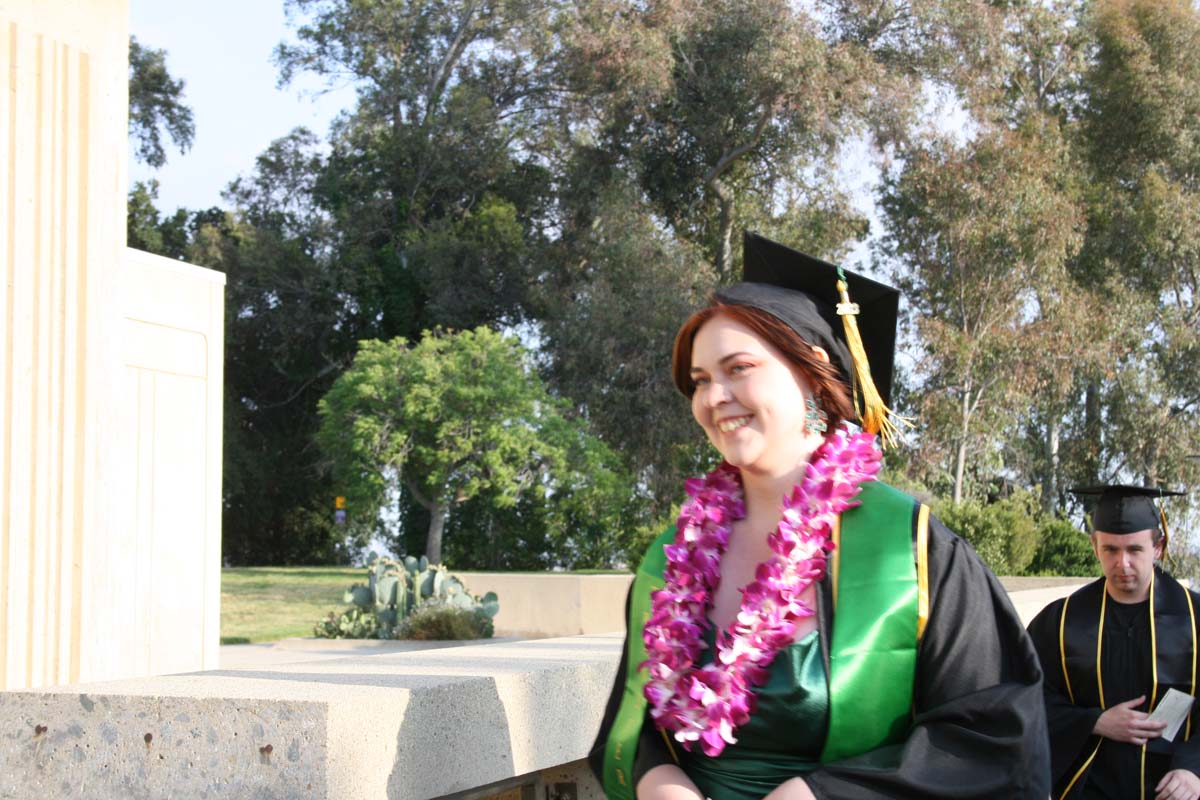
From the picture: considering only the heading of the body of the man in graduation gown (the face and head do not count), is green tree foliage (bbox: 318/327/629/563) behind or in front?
behind

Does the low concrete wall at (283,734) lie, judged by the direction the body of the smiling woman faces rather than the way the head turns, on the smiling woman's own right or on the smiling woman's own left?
on the smiling woman's own right

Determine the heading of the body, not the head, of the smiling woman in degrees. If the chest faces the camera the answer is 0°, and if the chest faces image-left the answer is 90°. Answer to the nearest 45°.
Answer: approximately 45°

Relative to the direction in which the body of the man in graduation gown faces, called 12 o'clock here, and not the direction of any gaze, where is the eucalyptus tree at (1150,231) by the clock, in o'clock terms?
The eucalyptus tree is roughly at 6 o'clock from the man in graduation gown.

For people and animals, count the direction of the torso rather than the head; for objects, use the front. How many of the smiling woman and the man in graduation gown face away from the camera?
0

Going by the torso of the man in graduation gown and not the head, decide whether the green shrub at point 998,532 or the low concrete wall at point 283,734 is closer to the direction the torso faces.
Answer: the low concrete wall

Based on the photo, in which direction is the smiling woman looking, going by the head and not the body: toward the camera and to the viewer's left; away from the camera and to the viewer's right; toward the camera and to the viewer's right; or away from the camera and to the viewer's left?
toward the camera and to the viewer's left

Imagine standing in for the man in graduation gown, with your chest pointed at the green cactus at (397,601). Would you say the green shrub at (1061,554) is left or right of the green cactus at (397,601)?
right

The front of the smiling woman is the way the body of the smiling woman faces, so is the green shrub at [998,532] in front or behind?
behind

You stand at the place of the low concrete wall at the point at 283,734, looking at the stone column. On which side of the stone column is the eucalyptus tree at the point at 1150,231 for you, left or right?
right

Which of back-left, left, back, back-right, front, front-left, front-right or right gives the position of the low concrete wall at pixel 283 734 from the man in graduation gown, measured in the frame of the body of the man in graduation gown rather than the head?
front-right

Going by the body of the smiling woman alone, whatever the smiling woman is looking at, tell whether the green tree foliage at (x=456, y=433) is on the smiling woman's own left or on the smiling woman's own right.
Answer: on the smiling woman's own right

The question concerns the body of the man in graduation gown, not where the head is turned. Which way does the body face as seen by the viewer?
toward the camera

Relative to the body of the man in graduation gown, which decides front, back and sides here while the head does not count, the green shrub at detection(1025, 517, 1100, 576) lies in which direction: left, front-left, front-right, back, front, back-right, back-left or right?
back
